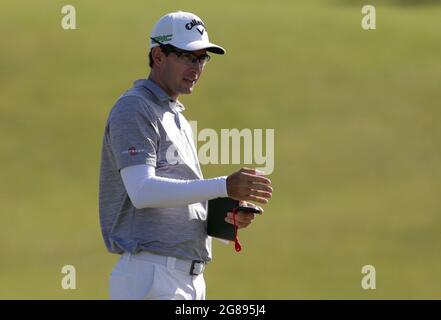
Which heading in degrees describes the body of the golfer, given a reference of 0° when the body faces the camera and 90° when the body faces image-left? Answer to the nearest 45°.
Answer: approximately 315°
